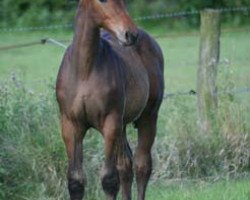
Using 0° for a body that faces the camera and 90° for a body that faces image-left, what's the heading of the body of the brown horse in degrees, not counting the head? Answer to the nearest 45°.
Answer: approximately 45°

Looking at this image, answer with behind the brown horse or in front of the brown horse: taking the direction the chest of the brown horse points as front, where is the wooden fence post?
behind
